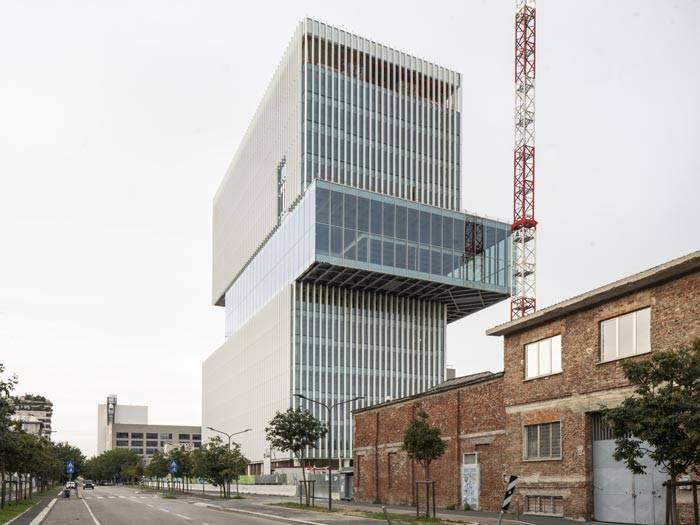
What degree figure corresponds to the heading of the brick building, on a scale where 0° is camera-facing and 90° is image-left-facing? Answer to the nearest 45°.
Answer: approximately 45°

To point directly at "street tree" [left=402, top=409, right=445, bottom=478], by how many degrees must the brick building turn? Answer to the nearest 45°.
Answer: approximately 90° to its right
